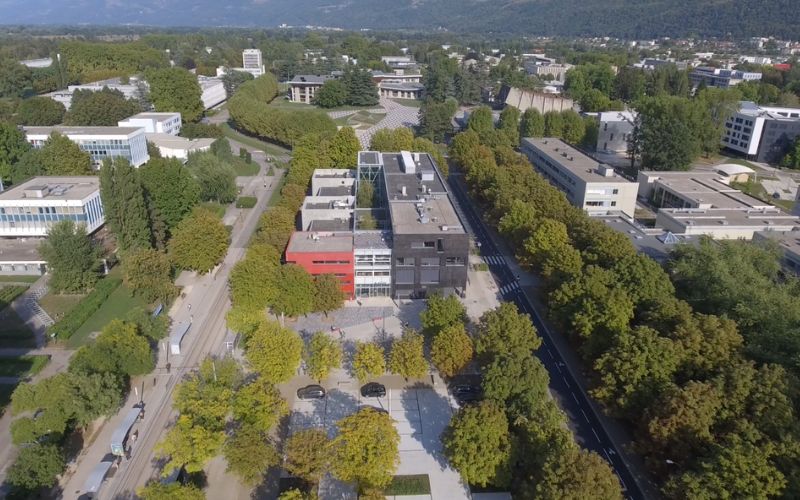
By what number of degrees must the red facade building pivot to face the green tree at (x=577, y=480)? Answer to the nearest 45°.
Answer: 0° — it already faces it

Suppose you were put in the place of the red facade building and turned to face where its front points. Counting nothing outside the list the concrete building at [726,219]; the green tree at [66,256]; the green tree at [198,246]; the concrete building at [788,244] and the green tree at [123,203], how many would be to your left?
2

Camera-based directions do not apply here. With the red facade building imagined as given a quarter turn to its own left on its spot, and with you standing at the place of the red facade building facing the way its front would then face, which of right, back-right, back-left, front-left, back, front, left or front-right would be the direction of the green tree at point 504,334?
front-right

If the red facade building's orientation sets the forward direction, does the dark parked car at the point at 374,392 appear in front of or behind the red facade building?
in front

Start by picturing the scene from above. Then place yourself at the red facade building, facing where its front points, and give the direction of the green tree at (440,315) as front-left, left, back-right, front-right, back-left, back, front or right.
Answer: front-left

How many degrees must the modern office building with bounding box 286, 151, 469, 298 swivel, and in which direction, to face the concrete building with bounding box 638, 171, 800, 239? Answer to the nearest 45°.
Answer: approximately 90° to its left

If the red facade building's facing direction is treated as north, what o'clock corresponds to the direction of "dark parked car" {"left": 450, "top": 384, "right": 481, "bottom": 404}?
The dark parked car is roughly at 11 o'clock from the red facade building.

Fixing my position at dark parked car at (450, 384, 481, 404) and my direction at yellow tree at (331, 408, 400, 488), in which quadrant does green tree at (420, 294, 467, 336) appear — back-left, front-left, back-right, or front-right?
back-right

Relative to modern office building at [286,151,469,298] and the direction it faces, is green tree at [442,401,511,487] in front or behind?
in front

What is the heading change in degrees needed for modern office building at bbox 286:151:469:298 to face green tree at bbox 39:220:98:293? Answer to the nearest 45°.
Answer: approximately 90° to its right

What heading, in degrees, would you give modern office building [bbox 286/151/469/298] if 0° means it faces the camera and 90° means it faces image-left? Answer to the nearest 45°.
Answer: approximately 0°

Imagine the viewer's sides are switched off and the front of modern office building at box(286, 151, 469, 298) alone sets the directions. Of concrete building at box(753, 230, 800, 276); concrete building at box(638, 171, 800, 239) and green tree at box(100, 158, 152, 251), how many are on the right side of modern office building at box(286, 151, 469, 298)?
1

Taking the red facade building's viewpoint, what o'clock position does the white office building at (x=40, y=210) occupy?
The white office building is roughly at 4 o'clock from the red facade building.

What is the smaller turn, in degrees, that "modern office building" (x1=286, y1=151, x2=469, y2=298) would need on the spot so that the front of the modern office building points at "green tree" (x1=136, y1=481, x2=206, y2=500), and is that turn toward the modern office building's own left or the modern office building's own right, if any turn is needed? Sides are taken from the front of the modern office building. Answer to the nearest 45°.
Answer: approximately 45° to the modern office building's own right
